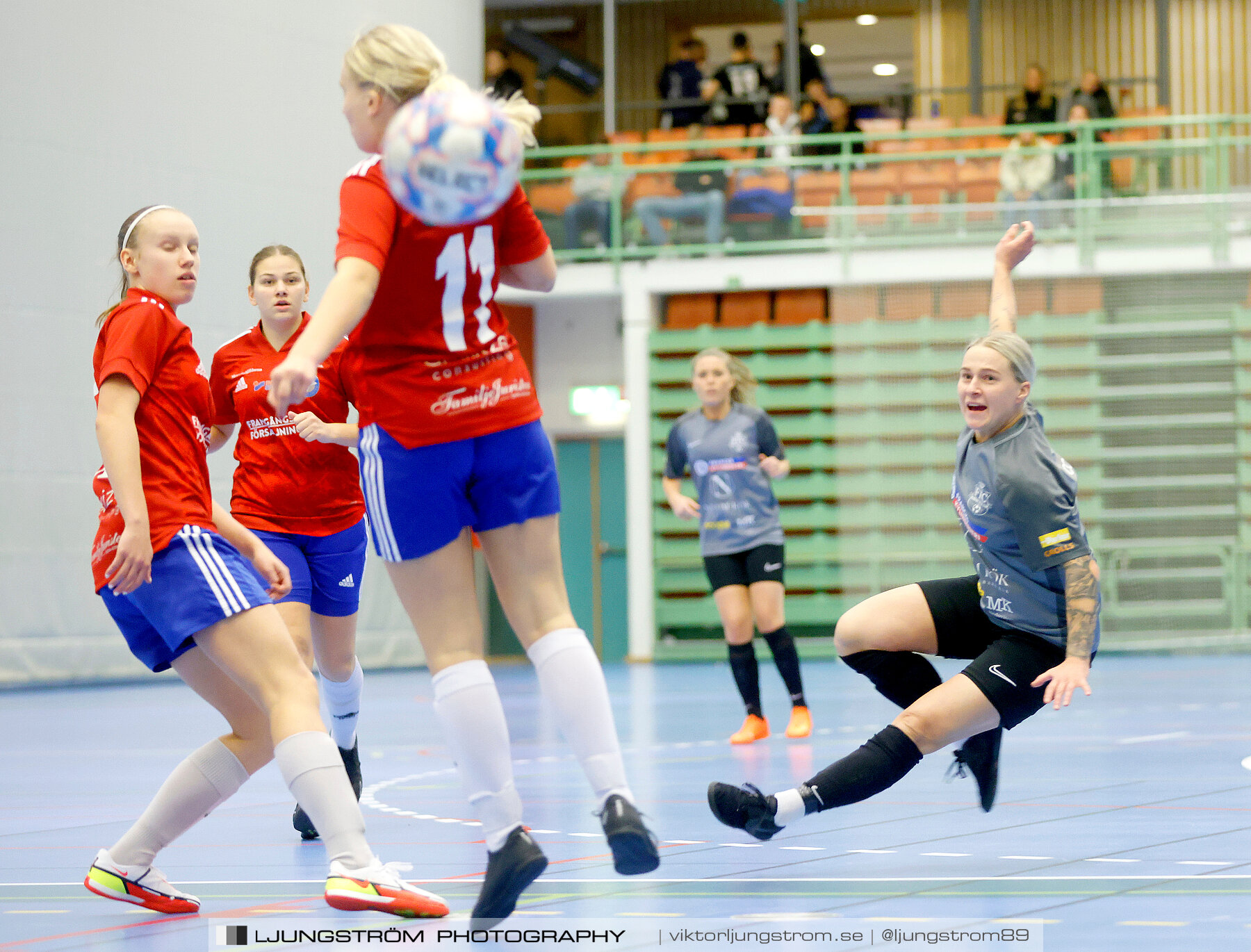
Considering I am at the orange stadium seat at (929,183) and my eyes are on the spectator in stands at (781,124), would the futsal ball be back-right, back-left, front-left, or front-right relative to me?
back-left

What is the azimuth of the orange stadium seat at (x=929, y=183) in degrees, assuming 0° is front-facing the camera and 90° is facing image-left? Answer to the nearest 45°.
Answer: approximately 0°
